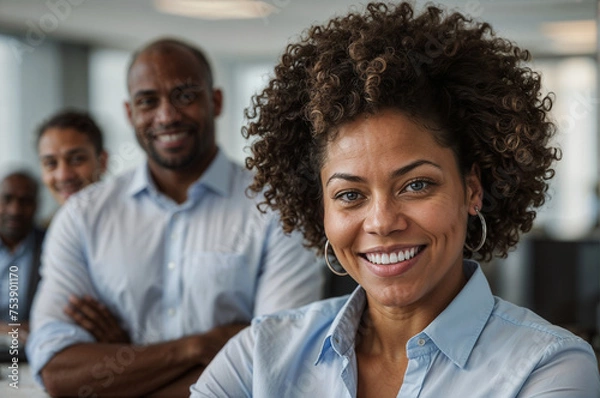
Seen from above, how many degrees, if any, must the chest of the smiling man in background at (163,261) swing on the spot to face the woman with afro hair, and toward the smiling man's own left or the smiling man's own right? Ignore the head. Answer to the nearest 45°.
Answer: approximately 45° to the smiling man's own left

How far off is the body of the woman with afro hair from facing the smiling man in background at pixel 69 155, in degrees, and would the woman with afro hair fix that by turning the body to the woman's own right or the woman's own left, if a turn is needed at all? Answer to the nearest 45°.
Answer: approximately 135° to the woman's own right

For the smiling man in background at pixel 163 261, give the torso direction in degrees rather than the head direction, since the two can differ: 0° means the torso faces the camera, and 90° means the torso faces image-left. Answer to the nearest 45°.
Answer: approximately 0°

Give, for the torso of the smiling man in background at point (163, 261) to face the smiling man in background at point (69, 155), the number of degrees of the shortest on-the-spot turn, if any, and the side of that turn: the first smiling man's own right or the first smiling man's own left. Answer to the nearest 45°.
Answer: approximately 180°

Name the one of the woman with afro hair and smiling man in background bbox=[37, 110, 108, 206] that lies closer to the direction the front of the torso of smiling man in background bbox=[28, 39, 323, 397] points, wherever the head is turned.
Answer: the woman with afro hair

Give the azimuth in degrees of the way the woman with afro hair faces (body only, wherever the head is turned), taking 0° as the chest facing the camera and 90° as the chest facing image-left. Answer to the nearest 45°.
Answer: approximately 0°

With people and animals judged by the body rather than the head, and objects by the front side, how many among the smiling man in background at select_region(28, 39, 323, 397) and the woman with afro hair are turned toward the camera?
2

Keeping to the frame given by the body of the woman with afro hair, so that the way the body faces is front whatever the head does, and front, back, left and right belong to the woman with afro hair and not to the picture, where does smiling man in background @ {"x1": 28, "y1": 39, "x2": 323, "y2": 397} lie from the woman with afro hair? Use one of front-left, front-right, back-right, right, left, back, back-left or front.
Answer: back-right
